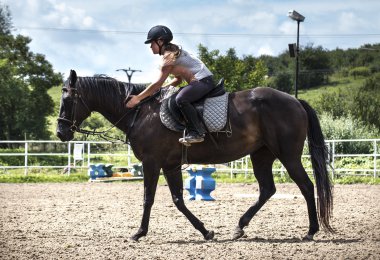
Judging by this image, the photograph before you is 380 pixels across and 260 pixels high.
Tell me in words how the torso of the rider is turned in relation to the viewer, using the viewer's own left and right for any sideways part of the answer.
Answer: facing to the left of the viewer

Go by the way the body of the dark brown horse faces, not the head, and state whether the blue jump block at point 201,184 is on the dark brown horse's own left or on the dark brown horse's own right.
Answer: on the dark brown horse's own right

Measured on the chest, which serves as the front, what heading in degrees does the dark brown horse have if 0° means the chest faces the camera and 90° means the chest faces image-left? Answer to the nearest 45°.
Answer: approximately 90°

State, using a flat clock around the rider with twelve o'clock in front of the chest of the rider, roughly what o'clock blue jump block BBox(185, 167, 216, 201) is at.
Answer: The blue jump block is roughly at 3 o'clock from the rider.
